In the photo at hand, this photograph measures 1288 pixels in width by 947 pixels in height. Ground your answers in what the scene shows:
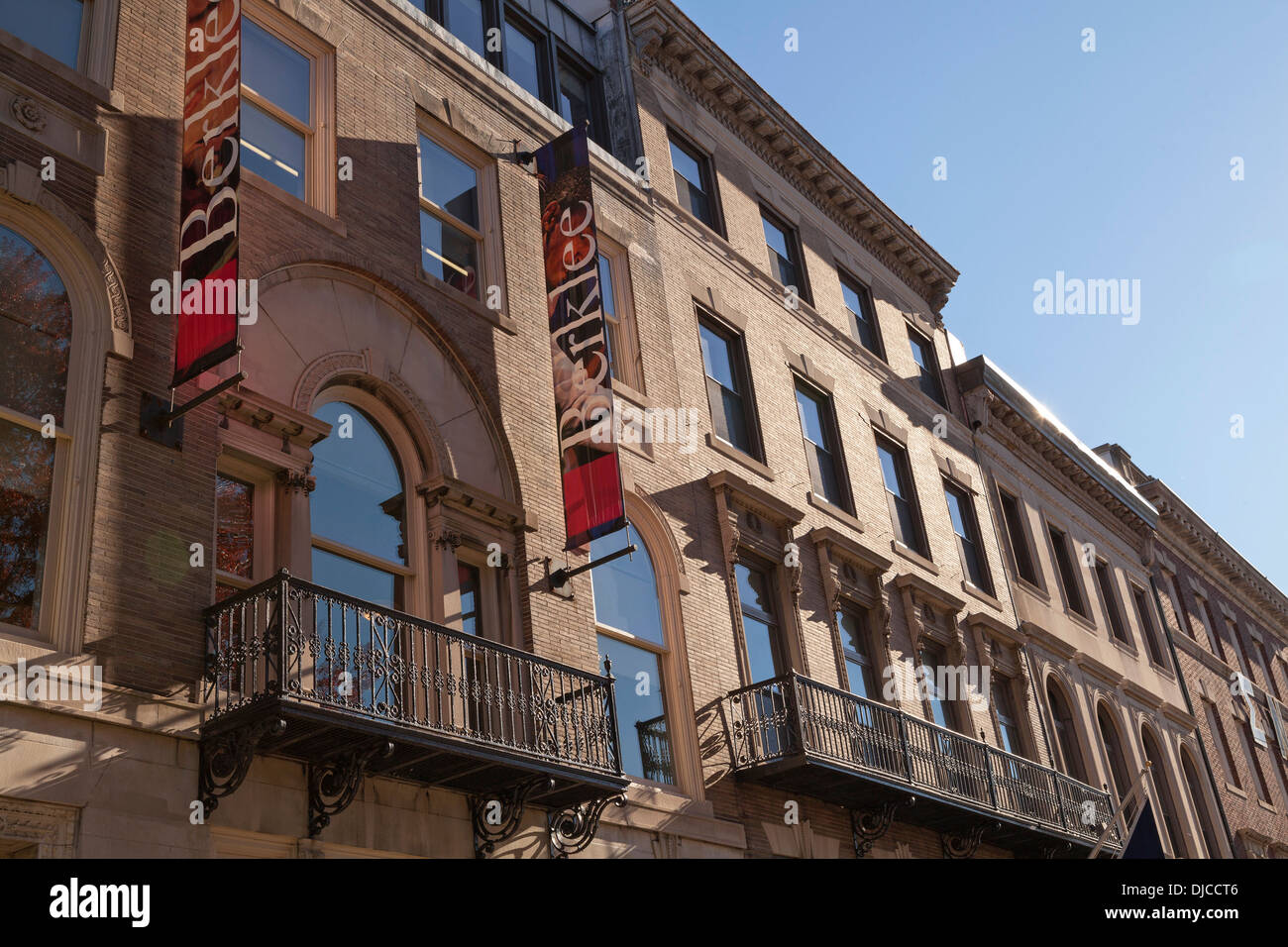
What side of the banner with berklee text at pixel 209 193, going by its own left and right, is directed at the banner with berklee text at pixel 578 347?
back

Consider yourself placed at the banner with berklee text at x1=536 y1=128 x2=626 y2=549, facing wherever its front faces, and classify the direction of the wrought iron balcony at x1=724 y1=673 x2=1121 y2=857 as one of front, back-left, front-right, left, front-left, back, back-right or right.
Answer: back

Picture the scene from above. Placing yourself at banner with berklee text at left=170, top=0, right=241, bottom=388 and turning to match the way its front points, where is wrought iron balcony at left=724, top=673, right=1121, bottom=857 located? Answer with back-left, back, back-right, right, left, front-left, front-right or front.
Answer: back

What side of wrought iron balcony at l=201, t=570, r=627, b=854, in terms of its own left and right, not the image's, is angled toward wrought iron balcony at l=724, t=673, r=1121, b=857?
left

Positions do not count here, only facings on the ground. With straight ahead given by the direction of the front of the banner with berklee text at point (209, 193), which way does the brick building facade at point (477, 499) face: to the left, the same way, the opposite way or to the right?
to the left

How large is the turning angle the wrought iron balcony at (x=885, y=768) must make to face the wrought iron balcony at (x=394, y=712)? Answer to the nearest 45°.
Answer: approximately 90° to its right
